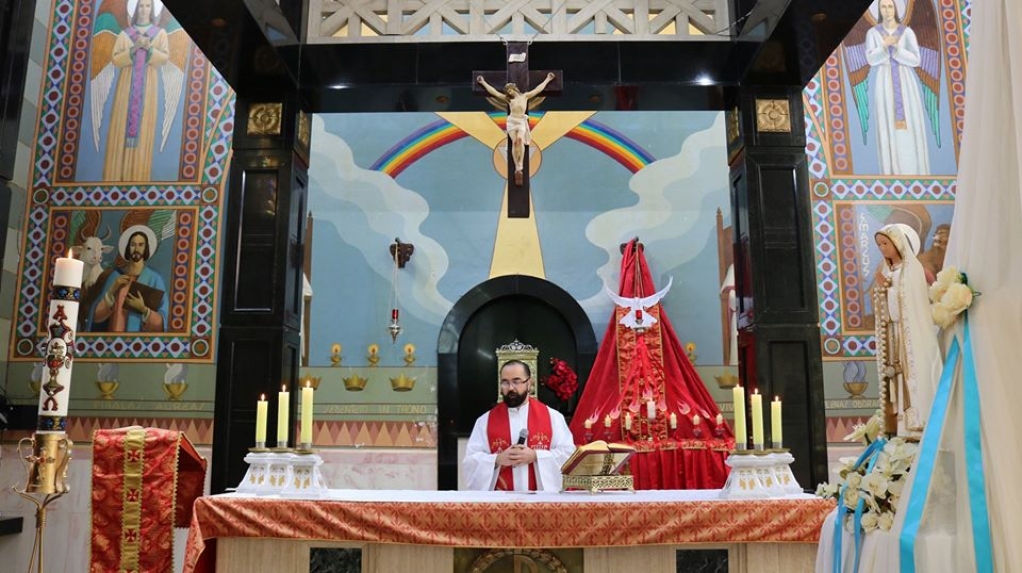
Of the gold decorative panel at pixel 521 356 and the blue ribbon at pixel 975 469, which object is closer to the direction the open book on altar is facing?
the gold decorative panel

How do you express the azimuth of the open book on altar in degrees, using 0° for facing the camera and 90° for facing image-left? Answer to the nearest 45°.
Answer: approximately 135°

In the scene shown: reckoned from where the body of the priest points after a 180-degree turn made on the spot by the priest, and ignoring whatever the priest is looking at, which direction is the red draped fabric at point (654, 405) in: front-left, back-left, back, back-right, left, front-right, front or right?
front-right

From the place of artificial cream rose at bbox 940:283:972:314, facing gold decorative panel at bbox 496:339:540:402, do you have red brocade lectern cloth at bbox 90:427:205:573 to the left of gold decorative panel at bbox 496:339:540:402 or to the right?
left

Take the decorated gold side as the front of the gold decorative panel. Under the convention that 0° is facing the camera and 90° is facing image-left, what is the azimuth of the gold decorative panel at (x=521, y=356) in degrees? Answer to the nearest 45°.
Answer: approximately 0°

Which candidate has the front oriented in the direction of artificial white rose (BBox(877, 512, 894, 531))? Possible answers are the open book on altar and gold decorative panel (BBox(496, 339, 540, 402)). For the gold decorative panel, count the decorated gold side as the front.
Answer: the gold decorative panel

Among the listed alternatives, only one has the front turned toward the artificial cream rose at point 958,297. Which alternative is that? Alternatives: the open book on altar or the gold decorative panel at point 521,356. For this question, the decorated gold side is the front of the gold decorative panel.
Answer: the gold decorative panel

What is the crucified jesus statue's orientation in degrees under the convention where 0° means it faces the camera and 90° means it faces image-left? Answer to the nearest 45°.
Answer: approximately 0°
